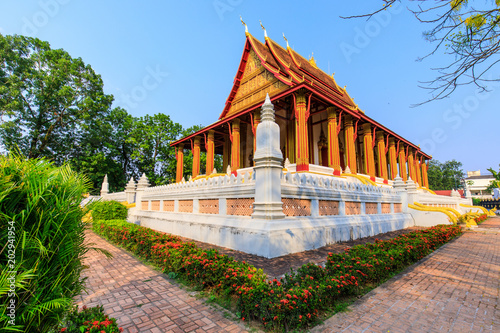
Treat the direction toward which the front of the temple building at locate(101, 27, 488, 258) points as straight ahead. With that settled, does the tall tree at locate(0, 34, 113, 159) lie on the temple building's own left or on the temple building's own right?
on the temple building's own right

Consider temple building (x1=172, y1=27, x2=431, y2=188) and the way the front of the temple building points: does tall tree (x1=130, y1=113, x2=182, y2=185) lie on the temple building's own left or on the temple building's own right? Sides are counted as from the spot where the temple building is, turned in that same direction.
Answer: on the temple building's own right

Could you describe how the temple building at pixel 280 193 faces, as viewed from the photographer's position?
facing the viewer and to the left of the viewer

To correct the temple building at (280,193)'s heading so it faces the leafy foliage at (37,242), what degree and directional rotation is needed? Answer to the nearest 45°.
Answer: approximately 45° to its left

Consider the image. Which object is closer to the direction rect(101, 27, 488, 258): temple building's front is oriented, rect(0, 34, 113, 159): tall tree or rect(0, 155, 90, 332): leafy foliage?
the leafy foliage

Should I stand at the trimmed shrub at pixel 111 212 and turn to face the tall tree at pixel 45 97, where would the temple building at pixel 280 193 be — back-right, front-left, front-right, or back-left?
back-right

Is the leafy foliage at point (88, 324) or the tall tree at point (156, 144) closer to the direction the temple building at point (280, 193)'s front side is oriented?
the leafy foliage

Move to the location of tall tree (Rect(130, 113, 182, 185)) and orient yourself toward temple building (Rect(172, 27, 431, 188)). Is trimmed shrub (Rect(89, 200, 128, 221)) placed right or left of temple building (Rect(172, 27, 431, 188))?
right

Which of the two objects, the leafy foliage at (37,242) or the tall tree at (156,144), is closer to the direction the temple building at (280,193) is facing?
the leafy foliage

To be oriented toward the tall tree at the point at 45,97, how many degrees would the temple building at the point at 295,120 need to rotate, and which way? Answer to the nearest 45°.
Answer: approximately 45° to its right

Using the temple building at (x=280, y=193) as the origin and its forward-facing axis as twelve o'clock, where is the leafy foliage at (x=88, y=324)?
The leafy foliage is roughly at 11 o'clock from the temple building.

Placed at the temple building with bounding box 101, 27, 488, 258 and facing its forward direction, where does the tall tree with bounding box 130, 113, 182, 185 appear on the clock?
The tall tree is roughly at 3 o'clock from the temple building.

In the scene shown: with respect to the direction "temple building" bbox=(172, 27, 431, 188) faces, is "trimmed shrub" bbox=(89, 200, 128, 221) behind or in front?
in front
